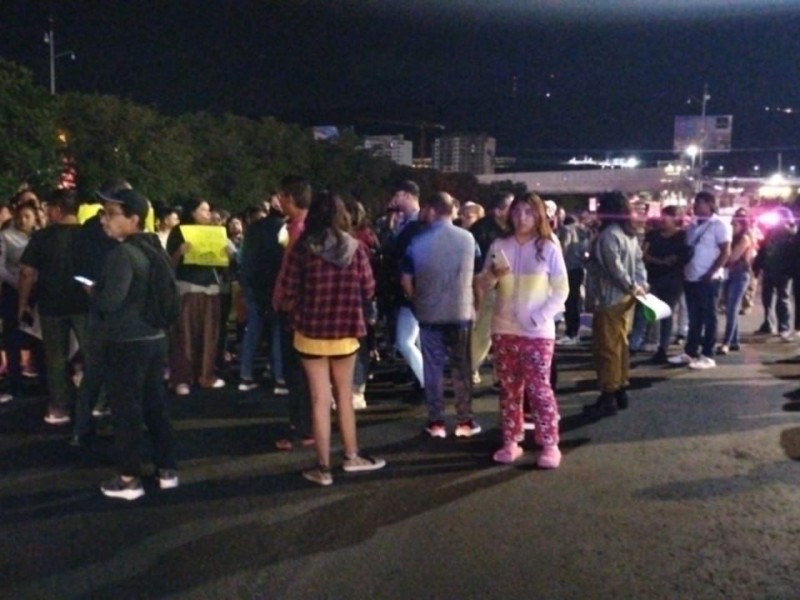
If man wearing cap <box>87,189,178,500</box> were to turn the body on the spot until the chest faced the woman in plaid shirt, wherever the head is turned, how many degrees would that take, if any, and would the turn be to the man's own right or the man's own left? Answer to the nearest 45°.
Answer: approximately 180°

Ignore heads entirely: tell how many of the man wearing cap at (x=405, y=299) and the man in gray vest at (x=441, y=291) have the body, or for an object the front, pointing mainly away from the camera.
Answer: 1

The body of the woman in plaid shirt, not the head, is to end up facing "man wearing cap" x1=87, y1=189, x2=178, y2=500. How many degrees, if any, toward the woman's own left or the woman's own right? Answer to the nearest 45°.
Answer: approximately 90° to the woman's own left

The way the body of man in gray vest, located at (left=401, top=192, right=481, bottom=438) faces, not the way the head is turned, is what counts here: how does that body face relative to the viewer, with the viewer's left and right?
facing away from the viewer

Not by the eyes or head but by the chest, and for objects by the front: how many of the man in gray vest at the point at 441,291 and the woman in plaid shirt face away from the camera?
2

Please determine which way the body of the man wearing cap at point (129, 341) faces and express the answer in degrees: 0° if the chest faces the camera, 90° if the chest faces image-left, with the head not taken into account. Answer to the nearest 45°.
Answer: approximately 90°

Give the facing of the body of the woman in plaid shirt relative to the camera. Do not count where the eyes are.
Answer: away from the camera

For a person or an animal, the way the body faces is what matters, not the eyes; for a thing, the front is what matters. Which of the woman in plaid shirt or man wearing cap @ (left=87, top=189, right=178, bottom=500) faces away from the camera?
the woman in plaid shirt

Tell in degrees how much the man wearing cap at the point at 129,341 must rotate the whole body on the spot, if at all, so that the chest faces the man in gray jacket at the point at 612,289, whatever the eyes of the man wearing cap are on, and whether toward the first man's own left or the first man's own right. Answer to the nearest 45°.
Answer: approximately 180°

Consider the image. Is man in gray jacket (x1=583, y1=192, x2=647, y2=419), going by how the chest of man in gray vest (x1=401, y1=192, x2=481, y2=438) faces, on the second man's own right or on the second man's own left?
on the second man's own right
